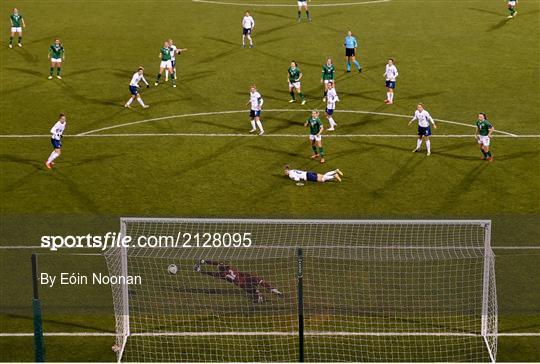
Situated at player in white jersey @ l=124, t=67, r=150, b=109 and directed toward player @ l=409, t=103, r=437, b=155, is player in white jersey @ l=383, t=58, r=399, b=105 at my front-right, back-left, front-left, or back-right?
front-left

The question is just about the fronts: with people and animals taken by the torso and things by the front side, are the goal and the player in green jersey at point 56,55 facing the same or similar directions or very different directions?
very different directions

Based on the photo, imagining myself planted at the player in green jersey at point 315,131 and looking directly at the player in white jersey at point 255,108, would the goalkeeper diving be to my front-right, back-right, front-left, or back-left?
back-left

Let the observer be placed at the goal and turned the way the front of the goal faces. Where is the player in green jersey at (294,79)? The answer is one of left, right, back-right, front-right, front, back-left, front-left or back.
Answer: front

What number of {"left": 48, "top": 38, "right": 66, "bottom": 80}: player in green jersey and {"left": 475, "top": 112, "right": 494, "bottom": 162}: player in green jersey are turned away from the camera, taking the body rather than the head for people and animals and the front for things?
0

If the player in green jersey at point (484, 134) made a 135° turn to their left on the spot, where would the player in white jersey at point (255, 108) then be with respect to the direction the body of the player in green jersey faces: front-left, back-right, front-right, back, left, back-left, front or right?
back

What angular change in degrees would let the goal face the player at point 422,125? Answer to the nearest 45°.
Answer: approximately 45° to its right

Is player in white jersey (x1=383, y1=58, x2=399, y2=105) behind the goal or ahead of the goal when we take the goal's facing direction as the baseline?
ahead

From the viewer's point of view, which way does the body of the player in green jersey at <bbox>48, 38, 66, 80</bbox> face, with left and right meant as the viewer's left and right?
facing the viewer

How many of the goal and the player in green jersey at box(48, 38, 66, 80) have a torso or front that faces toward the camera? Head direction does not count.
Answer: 1

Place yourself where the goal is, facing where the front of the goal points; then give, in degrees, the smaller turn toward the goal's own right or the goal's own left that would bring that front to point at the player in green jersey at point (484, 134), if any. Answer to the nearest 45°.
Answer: approximately 45° to the goal's own right

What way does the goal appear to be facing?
away from the camera

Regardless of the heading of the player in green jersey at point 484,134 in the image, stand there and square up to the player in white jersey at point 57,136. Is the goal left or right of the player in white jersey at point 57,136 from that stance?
left

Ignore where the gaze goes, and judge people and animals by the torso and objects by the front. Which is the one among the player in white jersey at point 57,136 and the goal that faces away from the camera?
the goal

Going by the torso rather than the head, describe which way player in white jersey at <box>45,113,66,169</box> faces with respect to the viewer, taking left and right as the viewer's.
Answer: facing the viewer and to the right of the viewer

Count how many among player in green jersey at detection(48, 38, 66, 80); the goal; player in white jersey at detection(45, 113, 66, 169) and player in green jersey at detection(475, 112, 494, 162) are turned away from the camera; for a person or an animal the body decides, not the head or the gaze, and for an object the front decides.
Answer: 1

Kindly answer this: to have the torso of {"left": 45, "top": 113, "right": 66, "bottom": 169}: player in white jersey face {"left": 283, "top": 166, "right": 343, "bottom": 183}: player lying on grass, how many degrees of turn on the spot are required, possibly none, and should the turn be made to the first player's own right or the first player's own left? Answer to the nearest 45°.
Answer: approximately 45° to the first player's own left
